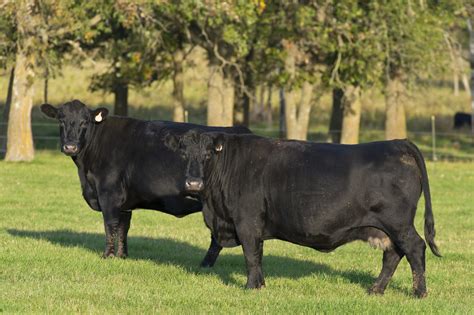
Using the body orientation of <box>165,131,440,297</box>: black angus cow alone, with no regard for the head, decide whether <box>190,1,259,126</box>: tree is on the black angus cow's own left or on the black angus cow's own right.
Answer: on the black angus cow's own right

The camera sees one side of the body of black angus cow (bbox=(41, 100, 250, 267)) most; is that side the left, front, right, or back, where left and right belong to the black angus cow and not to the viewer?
left

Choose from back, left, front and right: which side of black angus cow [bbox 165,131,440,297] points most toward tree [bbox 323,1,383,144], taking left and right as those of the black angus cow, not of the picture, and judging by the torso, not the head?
right

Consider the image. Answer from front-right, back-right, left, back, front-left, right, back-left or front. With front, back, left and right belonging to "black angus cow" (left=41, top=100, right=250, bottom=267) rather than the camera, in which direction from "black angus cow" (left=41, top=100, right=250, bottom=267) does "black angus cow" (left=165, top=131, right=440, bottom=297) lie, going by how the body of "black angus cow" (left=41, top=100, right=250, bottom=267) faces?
back-left

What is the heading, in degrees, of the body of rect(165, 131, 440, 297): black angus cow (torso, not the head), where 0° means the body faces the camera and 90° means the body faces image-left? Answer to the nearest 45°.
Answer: approximately 90°

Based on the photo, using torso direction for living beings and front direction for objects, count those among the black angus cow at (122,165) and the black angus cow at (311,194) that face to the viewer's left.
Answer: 2

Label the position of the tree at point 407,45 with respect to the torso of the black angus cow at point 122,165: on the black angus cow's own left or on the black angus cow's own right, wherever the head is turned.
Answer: on the black angus cow's own right

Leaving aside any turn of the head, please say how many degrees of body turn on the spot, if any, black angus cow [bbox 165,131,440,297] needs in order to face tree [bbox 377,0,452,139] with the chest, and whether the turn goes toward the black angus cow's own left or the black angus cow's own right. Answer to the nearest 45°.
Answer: approximately 90° to the black angus cow's own right

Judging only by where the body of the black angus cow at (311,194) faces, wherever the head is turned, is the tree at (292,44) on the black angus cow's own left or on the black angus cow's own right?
on the black angus cow's own right

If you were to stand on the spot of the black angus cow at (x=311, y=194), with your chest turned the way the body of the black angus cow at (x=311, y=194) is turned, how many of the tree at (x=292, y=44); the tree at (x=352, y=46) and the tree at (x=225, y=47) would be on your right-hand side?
3
